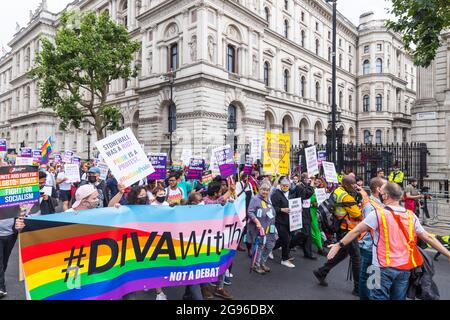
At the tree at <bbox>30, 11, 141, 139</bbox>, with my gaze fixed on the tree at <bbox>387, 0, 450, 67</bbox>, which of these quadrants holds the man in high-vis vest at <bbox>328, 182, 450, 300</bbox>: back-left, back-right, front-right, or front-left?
front-right

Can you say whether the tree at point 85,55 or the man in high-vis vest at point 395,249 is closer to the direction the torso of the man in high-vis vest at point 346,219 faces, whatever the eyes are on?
the man in high-vis vest

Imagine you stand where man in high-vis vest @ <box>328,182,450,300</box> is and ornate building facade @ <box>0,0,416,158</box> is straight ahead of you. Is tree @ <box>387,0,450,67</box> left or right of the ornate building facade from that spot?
right

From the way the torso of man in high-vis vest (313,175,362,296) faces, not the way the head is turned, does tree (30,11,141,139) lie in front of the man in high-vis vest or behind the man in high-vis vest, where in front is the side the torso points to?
behind
